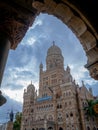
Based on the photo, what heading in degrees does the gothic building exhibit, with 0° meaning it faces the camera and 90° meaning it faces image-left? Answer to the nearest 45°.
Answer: approximately 45°

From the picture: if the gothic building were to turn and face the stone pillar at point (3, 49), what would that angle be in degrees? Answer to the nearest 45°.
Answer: approximately 45° to its left
